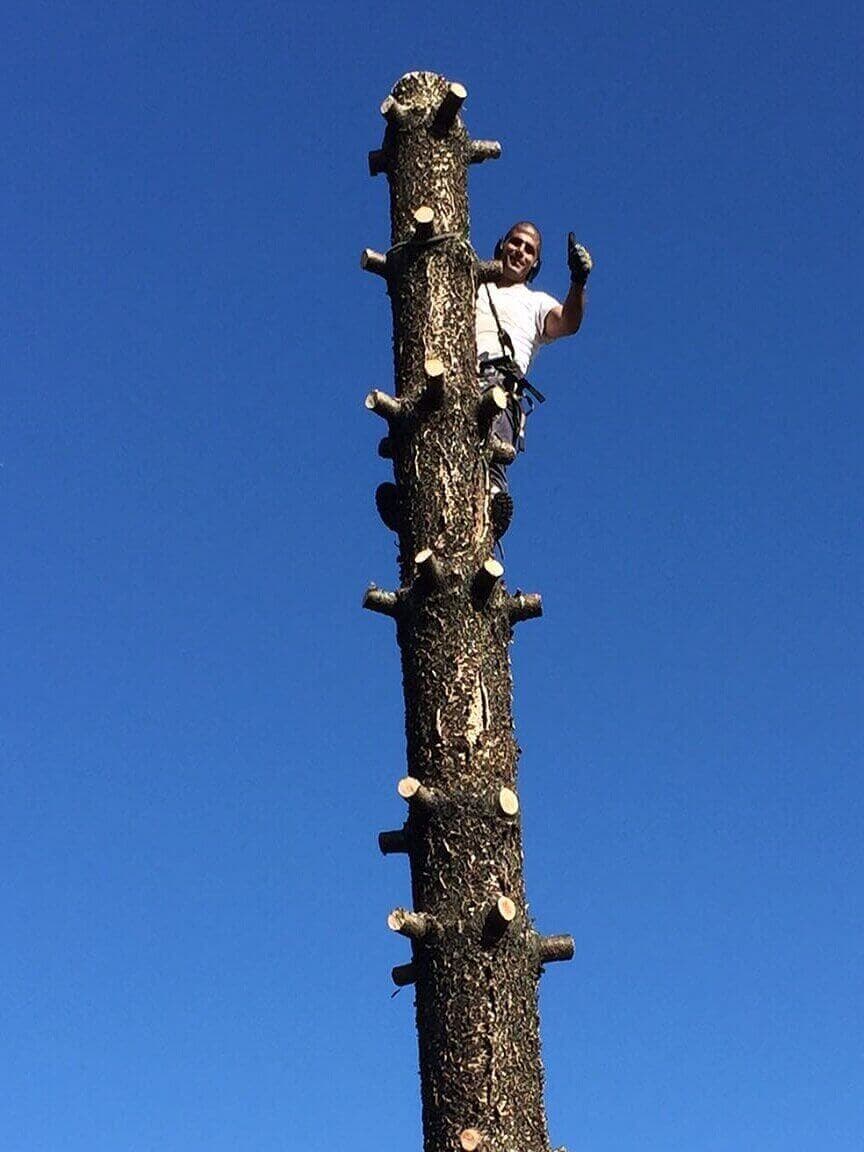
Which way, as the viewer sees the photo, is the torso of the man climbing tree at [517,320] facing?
toward the camera
